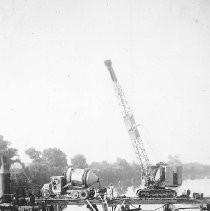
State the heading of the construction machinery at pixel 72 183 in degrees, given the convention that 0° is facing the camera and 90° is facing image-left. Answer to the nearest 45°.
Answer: approximately 90°
